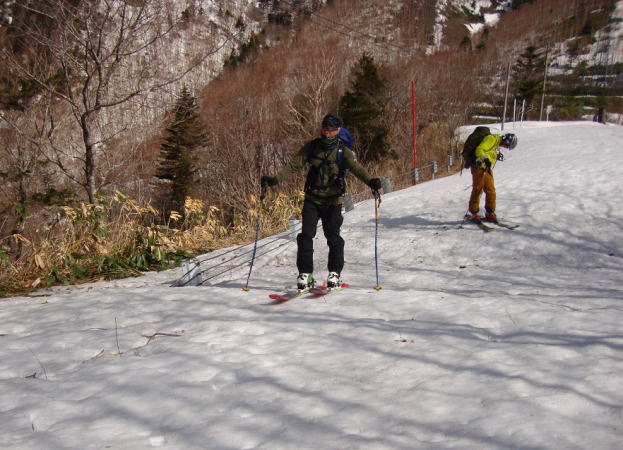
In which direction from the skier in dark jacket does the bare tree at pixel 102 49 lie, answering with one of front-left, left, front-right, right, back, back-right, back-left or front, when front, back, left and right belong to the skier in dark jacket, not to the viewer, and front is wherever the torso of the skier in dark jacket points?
back-right

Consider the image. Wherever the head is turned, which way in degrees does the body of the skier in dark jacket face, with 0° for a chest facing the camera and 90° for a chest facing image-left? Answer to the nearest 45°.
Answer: approximately 0°

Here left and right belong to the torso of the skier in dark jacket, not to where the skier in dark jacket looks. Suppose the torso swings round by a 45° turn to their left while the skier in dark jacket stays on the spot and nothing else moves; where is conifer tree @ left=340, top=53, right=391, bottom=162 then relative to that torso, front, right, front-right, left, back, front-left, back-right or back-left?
back-left

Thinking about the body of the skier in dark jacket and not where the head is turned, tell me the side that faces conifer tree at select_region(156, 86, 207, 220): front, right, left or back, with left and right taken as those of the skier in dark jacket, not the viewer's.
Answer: back
